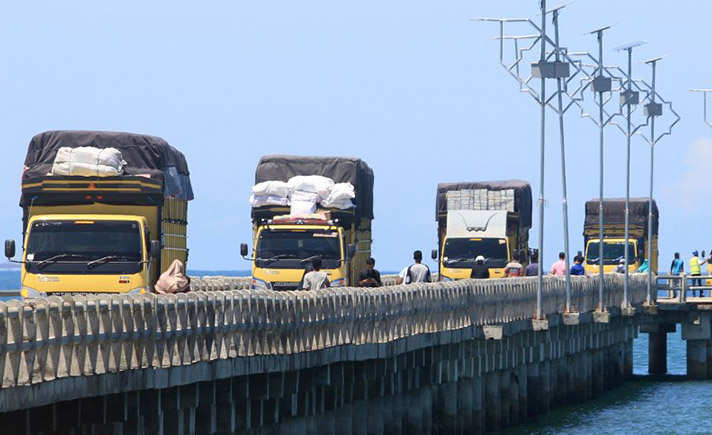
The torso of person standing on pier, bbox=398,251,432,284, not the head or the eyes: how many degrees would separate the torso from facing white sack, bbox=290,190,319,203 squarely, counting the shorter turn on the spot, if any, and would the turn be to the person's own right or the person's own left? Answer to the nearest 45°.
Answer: approximately 45° to the person's own left

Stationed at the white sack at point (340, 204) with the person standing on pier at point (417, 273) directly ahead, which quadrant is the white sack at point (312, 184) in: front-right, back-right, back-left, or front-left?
back-left

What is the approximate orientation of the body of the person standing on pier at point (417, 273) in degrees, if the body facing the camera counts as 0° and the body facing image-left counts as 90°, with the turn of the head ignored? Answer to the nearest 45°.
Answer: approximately 180°

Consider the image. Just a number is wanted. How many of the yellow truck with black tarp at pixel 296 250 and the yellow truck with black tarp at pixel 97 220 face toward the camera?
2

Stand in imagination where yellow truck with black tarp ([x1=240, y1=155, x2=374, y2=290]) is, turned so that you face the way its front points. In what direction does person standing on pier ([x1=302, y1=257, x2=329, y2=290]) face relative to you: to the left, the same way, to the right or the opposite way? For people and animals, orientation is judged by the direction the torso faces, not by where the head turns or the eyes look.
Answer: the opposite way

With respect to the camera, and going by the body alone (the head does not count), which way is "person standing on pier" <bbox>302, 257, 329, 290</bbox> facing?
away from the camera

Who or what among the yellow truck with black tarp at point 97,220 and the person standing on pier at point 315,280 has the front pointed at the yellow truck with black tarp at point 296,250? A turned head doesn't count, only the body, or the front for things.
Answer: the person standing on pier
